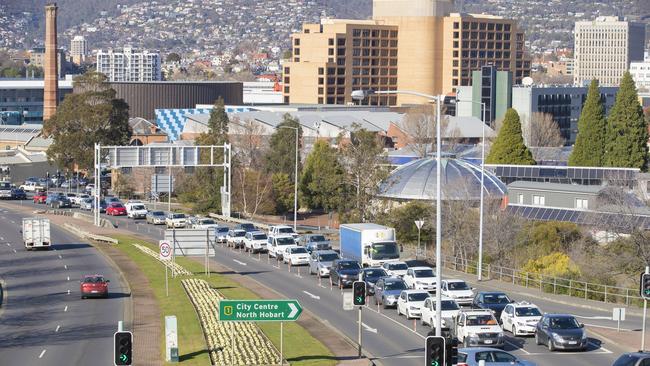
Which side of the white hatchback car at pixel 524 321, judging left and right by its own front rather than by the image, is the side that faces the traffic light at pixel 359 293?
right

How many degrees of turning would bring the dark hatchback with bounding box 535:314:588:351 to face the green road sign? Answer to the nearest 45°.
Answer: approximately 90° to its right

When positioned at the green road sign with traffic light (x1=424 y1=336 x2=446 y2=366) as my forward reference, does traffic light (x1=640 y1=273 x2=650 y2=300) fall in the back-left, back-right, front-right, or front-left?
front-left

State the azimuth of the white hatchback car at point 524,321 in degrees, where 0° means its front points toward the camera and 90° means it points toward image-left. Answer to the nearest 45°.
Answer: approximately 315°

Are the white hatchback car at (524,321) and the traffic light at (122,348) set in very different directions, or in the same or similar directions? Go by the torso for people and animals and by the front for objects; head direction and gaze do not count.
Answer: same or similar directions

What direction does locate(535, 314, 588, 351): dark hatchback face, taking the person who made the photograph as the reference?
facing the viewer and to the right of the viewer

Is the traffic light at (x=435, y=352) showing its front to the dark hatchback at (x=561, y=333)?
no

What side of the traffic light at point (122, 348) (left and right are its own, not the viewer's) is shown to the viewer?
front

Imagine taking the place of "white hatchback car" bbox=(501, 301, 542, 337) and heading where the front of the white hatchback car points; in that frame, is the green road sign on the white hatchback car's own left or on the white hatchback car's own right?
on the white hatchback car's own right

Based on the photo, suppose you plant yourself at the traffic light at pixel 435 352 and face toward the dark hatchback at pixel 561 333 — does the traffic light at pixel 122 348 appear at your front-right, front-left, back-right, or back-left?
back-left

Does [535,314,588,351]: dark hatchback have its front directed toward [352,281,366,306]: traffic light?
no

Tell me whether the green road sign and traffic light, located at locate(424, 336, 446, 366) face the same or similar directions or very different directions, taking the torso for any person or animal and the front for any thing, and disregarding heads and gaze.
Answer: same or similar directions

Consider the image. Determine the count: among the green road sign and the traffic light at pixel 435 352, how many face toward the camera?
2

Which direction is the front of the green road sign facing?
toward the camera
